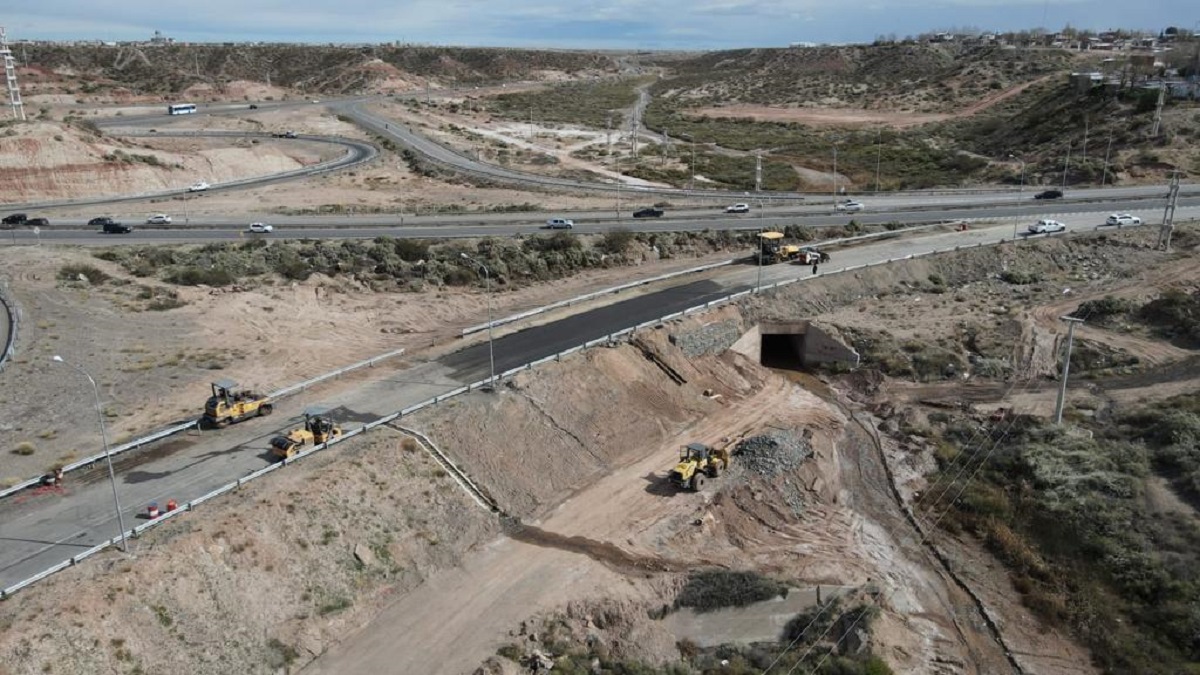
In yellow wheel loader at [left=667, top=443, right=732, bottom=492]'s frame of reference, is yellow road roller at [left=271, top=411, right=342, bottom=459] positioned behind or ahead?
behind

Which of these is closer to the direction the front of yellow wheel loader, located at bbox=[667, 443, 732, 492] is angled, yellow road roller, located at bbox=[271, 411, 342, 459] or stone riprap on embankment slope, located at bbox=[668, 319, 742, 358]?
the stone riprap on embankment slope

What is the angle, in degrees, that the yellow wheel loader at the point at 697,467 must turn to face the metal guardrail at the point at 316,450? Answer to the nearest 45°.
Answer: approximately 135° to its left

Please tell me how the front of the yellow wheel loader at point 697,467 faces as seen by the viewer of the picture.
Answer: facing away from the viewer and to the right of the viewer
